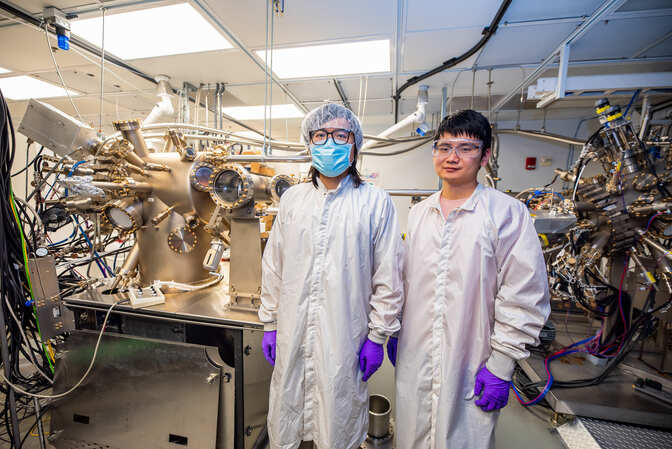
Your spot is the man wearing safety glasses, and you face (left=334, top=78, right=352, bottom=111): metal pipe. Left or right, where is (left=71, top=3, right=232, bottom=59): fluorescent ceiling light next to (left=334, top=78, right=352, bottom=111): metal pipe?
left

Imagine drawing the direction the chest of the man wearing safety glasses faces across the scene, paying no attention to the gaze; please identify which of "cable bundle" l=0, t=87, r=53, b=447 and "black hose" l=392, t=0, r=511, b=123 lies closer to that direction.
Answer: the cable bundle

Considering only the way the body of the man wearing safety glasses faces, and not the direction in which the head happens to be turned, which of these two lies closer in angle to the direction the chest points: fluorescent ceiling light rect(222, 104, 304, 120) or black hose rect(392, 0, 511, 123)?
the fluorescent ceiling light

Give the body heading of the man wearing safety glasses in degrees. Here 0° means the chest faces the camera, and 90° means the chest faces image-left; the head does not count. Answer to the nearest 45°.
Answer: approximately 45°

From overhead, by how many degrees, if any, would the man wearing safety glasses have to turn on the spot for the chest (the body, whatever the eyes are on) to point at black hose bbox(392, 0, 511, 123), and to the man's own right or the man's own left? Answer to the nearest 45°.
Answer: approximately 135° to the man's own right
